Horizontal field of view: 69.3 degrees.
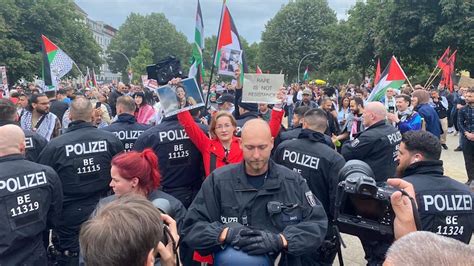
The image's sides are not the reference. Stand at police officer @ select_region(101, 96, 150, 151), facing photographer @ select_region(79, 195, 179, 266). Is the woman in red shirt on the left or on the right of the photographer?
left

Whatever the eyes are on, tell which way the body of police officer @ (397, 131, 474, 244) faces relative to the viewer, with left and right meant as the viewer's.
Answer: facing away from the viewer and to the left of the viewer

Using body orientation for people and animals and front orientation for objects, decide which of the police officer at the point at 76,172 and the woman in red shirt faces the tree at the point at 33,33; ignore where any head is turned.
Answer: the police officer

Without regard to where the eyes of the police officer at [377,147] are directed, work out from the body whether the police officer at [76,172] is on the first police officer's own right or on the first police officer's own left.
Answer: on the first police officer's own left

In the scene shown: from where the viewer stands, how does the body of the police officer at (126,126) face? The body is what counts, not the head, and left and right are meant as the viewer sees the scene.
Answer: facing away from the viewer

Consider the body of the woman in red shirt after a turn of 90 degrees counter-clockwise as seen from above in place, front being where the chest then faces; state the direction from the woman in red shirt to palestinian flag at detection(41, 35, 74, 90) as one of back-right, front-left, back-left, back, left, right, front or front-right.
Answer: back-left

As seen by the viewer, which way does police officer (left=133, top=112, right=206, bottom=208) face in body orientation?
away from the camera

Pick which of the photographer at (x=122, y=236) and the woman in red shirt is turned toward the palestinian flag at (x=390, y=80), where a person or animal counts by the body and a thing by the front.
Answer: the photographer

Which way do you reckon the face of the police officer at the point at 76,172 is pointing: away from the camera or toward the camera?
away from the camera

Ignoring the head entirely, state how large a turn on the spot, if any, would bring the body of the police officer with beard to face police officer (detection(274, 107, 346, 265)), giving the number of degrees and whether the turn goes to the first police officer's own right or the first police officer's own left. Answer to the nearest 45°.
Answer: approximately 135° to the first police officer's own left
